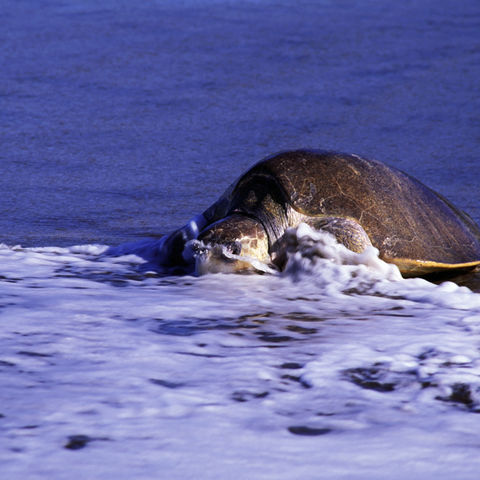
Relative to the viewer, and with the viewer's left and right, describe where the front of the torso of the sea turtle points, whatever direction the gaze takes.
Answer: facing the viewer and to the left of the viewer
